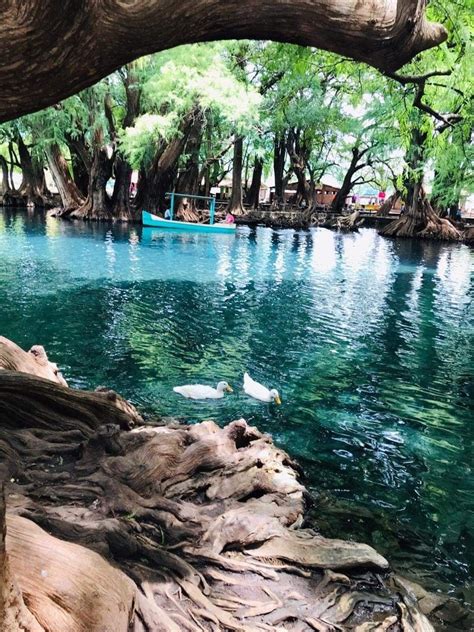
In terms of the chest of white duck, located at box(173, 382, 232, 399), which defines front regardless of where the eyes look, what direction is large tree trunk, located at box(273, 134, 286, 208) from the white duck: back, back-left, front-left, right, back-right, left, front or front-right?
left

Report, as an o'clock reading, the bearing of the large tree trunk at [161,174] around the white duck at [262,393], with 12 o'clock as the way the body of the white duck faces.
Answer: The large tree trunk is roughly at 7 o'clock from the white duck.

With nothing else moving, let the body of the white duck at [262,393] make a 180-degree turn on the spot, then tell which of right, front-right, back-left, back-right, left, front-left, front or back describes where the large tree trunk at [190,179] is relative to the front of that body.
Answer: front-right

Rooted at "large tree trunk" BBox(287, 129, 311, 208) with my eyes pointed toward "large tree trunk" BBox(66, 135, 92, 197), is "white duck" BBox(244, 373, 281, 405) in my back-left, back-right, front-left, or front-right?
front-left

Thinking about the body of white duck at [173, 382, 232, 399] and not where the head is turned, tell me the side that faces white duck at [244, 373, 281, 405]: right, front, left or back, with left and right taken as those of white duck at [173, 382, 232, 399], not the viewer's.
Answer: front

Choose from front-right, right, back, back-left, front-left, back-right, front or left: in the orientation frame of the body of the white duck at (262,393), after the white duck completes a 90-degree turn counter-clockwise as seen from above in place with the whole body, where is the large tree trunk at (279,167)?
front-left

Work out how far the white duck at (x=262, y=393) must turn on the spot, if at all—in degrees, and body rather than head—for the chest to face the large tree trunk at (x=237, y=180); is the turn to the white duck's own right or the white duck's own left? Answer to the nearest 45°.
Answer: approximately 135° to the white duck's own left

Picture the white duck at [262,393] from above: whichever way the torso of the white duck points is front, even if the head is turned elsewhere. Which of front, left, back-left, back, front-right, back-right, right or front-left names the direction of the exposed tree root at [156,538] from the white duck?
front-right

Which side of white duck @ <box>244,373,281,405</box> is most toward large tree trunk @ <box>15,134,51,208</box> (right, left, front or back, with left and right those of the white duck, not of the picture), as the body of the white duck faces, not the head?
back

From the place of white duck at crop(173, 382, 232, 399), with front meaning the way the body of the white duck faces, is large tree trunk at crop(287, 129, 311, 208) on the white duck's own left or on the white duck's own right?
on the white duck's own left

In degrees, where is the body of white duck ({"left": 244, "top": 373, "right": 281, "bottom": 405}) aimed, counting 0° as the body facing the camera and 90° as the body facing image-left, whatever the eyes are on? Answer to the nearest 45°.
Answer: approximately 315°

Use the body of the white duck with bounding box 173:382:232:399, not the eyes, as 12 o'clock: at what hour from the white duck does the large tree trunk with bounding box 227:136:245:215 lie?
The large tree trunk is roughly at 9 o'clock from the white duck.

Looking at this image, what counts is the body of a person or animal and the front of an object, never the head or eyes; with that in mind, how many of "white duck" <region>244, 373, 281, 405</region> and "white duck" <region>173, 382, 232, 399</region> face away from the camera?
0

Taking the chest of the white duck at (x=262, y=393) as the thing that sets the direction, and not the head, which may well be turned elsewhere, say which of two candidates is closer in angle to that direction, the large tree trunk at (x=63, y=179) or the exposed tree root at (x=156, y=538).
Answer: the exposed tree root

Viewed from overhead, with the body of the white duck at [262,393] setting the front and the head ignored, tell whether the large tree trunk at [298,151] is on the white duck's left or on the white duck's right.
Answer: on the white duck's left

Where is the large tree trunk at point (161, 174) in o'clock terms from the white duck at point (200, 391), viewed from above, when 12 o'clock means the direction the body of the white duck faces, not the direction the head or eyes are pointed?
The large tree trunk is roughly at 9 o'clock from the white duck.

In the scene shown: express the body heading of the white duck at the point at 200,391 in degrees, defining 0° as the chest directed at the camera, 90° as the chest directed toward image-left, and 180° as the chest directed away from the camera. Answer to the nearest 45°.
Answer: approximately 270°
